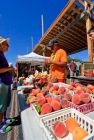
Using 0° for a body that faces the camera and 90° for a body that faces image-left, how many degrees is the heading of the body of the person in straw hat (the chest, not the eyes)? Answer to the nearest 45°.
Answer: approximately 270°

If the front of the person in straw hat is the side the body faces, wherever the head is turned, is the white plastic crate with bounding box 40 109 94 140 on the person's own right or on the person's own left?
on the person's own right

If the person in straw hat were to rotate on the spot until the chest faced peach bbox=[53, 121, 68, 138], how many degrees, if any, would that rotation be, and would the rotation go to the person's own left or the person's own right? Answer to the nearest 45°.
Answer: approximately 90° to the person's own right

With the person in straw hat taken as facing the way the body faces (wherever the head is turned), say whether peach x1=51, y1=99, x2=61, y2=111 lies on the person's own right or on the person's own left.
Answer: on the person's own right

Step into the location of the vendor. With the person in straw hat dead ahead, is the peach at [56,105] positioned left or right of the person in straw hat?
left

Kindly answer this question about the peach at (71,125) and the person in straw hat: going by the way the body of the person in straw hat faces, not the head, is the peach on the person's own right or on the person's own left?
on the person's own right

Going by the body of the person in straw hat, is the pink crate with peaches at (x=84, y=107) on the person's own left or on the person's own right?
on the person's own right

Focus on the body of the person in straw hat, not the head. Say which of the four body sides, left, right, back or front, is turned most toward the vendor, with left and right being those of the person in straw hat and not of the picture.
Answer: front

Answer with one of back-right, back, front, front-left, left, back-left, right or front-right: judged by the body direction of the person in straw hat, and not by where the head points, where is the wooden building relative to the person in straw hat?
front-left
